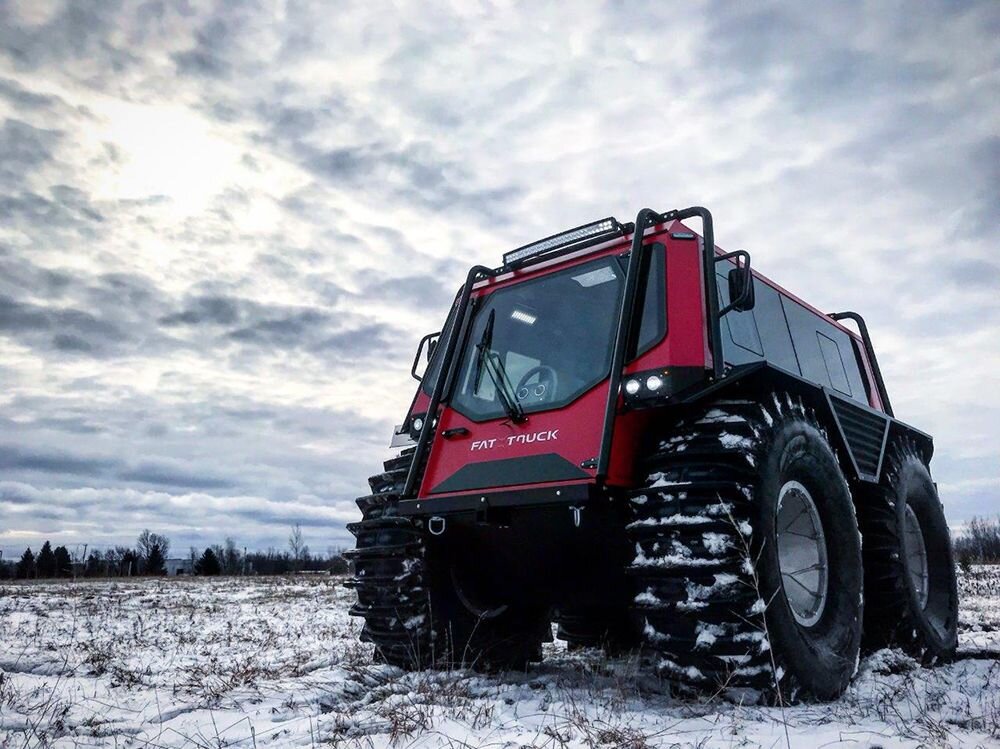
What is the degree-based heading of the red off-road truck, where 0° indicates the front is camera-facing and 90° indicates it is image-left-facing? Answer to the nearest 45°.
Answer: approximately 45°
